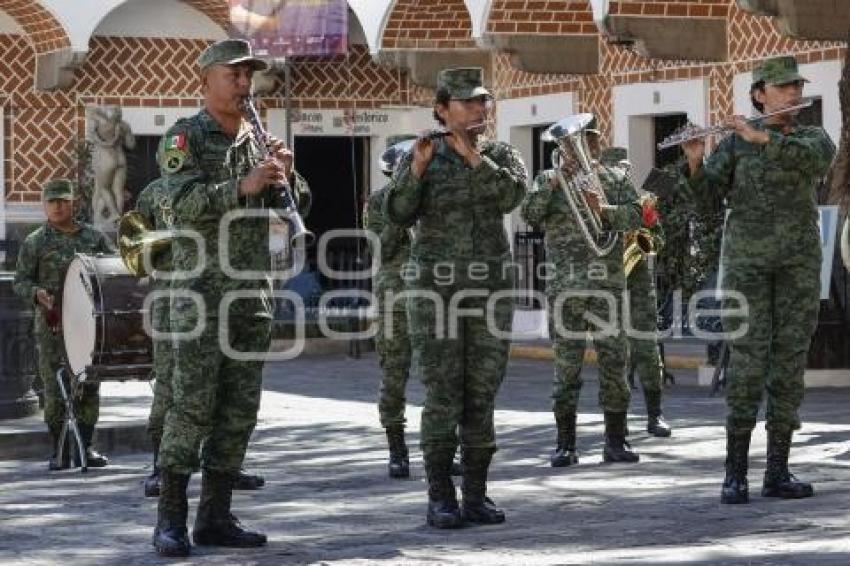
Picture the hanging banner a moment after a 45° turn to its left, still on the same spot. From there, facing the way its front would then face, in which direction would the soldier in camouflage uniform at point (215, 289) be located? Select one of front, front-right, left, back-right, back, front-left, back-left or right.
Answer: front-right

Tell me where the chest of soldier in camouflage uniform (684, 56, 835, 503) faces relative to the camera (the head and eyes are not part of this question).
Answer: toward the camera

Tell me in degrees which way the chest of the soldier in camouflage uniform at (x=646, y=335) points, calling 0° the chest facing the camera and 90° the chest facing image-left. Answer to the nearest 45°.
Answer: approximately 315°

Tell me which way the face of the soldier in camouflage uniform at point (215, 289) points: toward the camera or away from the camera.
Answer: toward the camera

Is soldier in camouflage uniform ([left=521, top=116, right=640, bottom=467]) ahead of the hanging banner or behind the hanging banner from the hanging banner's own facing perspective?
ahead

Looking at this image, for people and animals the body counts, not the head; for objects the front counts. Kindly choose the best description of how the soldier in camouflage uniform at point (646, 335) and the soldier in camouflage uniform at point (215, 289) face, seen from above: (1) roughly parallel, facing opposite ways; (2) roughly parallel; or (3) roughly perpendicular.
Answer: roughly parallel

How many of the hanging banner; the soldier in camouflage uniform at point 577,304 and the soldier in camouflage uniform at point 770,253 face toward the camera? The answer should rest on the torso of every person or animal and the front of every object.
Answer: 3

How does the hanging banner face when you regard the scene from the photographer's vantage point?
facing the viewer

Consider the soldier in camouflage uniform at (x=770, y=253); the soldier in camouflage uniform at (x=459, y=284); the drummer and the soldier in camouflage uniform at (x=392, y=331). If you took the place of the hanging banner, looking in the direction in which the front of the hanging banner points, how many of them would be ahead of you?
4

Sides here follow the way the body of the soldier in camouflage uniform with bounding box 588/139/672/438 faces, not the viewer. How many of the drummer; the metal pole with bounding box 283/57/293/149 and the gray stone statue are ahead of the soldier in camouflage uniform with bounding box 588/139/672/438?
0

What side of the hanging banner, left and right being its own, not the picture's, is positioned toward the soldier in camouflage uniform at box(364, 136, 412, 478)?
front

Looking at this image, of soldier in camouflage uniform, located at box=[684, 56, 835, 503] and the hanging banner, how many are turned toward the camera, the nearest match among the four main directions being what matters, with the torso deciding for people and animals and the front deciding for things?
2

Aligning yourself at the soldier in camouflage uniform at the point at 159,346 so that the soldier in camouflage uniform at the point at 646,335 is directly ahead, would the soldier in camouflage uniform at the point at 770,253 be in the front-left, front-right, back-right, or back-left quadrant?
front-right

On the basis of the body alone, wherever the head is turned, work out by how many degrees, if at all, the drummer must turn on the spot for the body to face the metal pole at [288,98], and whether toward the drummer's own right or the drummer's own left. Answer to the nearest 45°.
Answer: approximately 135° to the drummer's own left

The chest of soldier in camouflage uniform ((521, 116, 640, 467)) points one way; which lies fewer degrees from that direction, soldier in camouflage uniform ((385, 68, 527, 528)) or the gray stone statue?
the soldier in camouflage uniform
